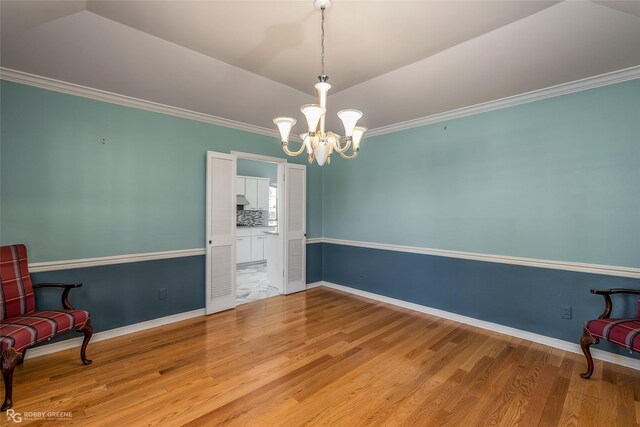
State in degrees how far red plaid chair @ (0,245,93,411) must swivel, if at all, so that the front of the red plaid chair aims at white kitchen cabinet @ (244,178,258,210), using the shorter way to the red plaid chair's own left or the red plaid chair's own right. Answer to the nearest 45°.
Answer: approximately 90° to the red plaid chair's own left

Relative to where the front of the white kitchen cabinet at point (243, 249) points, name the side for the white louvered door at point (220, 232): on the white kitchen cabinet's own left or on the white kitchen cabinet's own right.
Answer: on the white kitchen cabinet's own right

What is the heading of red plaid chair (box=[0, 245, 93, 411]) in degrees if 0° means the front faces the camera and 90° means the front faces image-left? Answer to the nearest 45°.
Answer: approximately 315°

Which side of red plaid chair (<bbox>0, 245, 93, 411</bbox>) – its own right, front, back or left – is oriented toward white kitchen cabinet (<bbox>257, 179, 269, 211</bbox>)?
left

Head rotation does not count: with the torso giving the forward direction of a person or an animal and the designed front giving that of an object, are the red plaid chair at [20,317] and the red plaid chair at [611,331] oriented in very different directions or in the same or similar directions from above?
very different directions

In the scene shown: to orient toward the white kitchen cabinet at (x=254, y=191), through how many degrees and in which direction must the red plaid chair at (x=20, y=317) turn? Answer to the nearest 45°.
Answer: approximately 90° to its left

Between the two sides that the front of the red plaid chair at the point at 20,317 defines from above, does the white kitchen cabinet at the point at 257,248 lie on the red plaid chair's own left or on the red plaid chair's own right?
on the red plaid chair's own left

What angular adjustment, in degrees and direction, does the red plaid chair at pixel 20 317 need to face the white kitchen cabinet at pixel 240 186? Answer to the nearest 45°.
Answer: approximately 90° to its left

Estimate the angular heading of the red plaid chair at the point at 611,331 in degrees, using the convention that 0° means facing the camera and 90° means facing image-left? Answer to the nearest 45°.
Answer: approximately 45°

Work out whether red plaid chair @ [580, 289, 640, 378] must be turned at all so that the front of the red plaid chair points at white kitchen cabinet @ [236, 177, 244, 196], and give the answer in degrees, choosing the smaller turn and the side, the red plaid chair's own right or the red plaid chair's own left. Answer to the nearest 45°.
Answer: approximately 45° to the red plaid chair's own right
